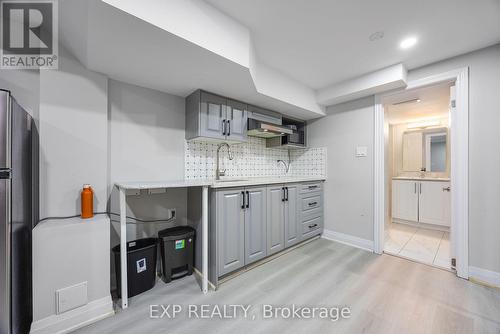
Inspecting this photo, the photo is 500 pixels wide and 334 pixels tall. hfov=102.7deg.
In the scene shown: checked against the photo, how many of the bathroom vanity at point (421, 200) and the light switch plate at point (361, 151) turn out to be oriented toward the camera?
2

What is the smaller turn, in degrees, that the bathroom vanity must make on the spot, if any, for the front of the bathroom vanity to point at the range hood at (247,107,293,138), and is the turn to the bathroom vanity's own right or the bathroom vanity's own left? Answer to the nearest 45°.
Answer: approximately 45° to the bathroom vanity's own right

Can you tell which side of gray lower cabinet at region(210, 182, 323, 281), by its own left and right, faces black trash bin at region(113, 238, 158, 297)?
right
